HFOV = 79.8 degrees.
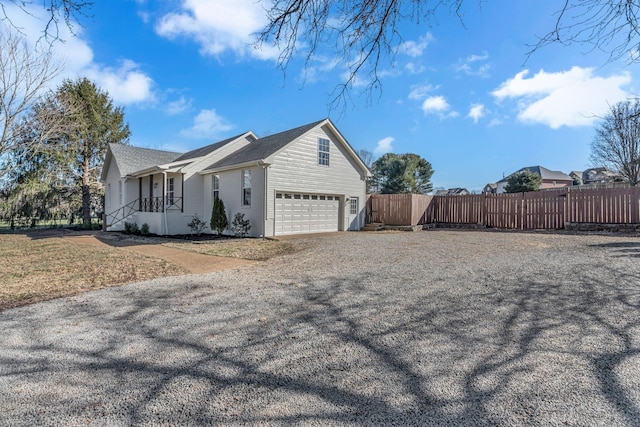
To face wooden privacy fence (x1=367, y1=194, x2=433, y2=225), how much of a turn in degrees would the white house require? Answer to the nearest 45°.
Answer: approximately 135° to its left

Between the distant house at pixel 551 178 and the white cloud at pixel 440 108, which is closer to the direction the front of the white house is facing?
the white cloud

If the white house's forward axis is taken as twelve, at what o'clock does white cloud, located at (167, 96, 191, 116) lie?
The white cloud is roughly at 3 o'clock from the white house.

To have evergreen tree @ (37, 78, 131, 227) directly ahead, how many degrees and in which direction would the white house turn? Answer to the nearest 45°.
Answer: approximately 90° to its right

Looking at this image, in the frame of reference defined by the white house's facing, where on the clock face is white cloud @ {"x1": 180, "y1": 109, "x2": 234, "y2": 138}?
The white cloud is roughly at 4 o'clock from the white house.

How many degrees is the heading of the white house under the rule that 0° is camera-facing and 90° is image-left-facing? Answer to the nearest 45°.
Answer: approximately 45°

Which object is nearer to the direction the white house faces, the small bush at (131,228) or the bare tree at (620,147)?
the small bush

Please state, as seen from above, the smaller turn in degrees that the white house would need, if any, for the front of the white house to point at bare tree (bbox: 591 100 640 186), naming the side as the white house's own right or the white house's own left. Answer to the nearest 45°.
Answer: approximately 135° to the white house's own left

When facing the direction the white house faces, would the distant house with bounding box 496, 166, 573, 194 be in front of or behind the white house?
behind
